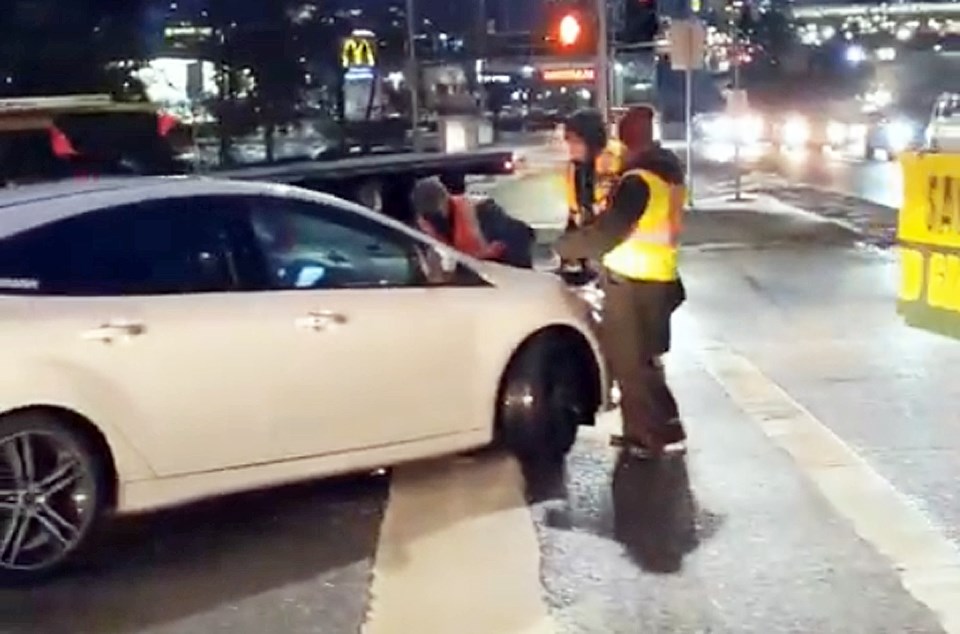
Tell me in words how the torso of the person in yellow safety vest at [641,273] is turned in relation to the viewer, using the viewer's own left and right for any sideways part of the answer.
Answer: facing away from the viewer and to the left of the viewer

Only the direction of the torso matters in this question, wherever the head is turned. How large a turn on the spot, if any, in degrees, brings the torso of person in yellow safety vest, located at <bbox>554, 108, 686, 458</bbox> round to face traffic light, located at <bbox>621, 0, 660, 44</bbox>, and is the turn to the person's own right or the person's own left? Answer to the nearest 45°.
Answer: approximately 45° to the person's own right

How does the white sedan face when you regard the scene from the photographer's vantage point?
facing away from the viewer and to the right of the viewer

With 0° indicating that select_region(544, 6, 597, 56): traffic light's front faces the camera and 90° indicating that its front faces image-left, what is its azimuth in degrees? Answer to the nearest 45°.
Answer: approximately 0°

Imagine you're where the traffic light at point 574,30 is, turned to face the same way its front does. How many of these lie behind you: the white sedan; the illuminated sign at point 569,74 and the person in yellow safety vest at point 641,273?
1

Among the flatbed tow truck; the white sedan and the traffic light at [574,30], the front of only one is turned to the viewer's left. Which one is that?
the flatbed tow truck

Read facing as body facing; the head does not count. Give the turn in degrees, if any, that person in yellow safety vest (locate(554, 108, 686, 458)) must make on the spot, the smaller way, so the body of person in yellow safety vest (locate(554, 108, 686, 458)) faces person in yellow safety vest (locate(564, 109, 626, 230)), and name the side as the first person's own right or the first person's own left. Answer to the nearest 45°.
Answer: approximately 45° to the first person's own right

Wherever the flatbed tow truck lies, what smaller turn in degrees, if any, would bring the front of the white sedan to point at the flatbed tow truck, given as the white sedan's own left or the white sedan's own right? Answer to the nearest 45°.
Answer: approximately 45° to the white sedan's own left

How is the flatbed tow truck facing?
to the viewer's left

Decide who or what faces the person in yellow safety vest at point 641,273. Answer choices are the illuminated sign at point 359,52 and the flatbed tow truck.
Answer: the illuminated sign

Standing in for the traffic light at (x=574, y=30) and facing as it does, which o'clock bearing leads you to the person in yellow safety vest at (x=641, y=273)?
The person in yellow safety vest is roughly at 12 o'clock from the traffic light.
